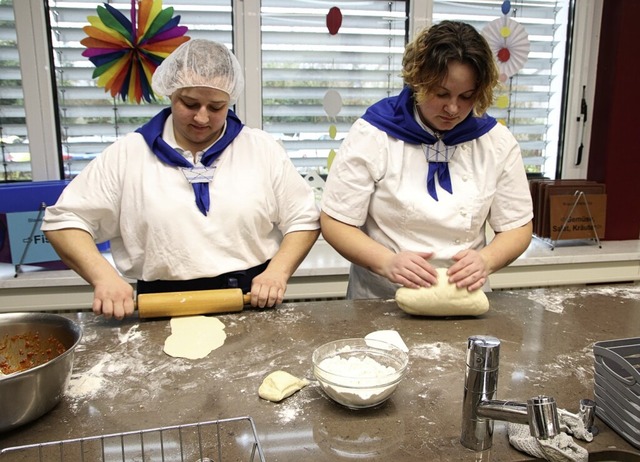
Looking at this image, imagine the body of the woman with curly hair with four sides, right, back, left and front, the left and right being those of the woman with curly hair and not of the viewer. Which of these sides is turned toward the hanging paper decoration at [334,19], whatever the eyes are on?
back

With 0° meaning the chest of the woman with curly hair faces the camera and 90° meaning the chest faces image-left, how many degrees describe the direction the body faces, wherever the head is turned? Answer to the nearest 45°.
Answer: approximately 0°

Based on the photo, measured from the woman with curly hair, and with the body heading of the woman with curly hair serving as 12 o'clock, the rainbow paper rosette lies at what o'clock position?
The rainbow paper rosette is roughly at 4 o'clock from the woman with curly hair.

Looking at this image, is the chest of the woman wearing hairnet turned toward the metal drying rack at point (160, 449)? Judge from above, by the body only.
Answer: yes

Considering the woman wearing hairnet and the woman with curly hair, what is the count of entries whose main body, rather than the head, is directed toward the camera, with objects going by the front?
2

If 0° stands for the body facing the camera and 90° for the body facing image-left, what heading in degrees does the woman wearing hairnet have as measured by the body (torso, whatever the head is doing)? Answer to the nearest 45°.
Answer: approximately 0°
